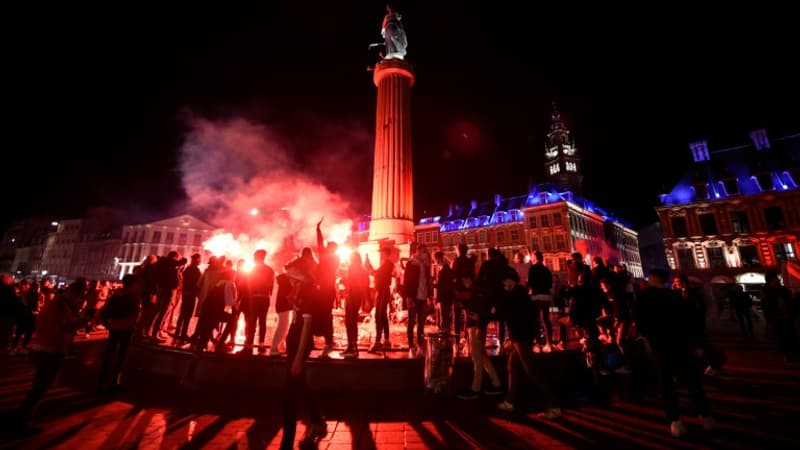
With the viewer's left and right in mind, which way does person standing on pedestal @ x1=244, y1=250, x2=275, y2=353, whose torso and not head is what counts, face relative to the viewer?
facing away from the viewer

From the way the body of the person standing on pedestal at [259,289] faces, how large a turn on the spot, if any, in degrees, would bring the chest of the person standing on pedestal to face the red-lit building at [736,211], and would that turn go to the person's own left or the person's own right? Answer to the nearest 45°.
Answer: approximately 90° to the person's own right

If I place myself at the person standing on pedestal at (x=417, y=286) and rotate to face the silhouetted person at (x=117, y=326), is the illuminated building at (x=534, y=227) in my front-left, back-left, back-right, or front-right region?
back-right

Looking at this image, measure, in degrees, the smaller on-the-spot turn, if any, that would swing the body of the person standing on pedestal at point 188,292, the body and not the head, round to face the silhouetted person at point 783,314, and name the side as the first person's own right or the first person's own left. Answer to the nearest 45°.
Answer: approximately 45° to the first person's own right
